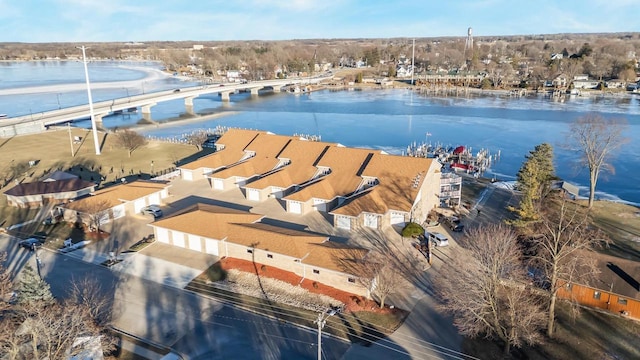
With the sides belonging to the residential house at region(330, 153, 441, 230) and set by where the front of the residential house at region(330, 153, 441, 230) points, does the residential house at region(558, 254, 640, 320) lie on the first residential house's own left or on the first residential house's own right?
on the first residential house's own left

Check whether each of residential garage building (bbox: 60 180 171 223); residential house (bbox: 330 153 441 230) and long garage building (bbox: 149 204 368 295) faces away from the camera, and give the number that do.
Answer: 0

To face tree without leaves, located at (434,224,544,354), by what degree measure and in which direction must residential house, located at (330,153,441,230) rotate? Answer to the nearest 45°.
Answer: approximately 45° to its left

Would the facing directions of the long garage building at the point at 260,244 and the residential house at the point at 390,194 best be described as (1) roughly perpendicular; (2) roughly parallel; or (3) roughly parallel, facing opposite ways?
roughly parallel

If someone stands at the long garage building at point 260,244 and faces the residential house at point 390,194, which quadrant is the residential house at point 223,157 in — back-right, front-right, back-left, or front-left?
front-left

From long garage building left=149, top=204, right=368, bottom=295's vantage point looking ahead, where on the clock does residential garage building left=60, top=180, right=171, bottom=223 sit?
residential garage building left=60, top=180, right=171, bottom=223 is roughly at 3 o'clock from long garage building left=149, top=204, right=368, bottom=295.

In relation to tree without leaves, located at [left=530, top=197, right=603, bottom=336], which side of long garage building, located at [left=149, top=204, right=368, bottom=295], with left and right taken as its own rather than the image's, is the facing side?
left

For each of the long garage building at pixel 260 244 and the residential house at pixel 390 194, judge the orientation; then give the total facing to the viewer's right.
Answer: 0

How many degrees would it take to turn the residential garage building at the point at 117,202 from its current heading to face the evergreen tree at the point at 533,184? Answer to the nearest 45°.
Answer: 0° — it already faces it

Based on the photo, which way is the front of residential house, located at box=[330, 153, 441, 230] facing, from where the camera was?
facing the viewer and to the left of the viewer

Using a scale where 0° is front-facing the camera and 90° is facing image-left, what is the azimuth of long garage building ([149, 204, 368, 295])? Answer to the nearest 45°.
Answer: approximately 45°

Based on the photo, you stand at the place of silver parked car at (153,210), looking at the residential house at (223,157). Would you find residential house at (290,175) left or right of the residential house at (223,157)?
right
